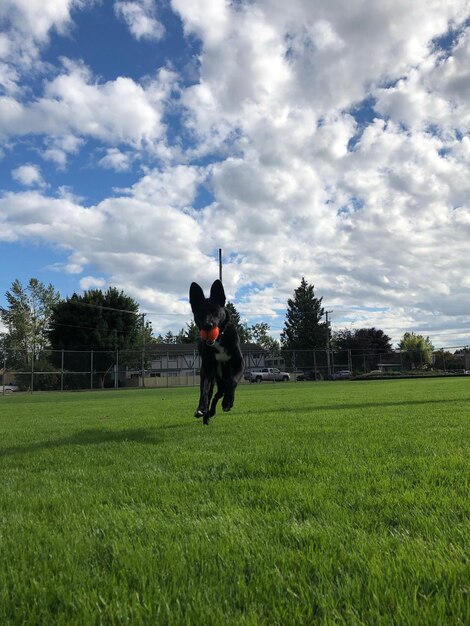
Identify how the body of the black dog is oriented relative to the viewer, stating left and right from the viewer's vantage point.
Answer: facing the viewer
